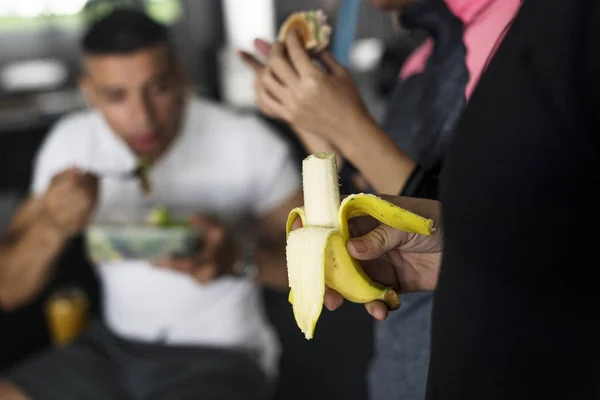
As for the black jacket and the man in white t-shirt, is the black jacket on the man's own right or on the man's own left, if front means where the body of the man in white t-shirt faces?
on the man's own left
